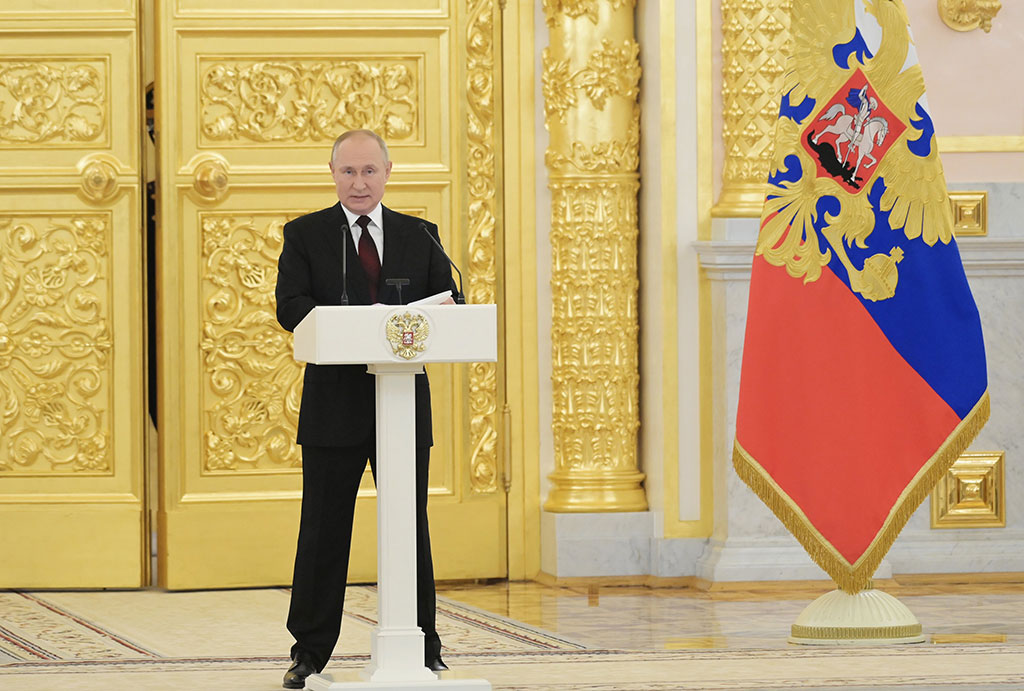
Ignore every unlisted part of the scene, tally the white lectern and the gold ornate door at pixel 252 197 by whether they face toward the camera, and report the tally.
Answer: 2

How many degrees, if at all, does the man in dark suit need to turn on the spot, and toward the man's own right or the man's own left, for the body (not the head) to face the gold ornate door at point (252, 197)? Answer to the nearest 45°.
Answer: approximately 180°

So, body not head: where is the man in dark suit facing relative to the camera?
toward the camera

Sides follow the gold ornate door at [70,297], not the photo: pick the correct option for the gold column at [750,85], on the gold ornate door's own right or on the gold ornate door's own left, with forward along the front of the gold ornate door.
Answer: on the gold ornate door's own left

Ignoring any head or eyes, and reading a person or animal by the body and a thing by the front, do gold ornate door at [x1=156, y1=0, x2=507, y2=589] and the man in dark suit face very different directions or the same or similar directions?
same or similar directions

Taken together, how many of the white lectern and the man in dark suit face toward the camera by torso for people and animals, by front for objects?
2

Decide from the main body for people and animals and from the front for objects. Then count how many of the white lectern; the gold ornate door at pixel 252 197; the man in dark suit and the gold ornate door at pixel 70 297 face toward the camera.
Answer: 4

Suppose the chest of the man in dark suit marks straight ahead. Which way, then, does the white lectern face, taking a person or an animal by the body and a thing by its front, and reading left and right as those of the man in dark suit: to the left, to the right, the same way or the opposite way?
the same way

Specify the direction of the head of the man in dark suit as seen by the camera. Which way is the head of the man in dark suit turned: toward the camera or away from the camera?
toward the camera

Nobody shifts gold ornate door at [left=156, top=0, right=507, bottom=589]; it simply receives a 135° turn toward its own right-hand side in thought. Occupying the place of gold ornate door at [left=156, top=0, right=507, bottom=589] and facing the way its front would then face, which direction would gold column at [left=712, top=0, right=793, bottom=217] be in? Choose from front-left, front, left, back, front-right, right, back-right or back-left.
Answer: back-right

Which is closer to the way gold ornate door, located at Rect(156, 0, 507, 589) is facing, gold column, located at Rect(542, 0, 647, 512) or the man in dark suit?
the man in dark suit

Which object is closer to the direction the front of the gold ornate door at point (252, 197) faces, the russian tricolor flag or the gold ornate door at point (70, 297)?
the russian tricolor flag

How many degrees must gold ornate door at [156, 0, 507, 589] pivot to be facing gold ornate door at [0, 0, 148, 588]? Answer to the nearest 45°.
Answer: approximately 90° to its right

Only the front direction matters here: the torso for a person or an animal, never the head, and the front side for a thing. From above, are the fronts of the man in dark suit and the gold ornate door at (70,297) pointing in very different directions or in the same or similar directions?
same or similar directions

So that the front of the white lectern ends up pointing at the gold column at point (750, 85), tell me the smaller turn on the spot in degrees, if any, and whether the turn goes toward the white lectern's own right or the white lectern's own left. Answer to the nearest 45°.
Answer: approximately 135° to the white lectern's own left

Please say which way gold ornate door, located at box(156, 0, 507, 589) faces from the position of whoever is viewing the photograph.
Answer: facing the viewer

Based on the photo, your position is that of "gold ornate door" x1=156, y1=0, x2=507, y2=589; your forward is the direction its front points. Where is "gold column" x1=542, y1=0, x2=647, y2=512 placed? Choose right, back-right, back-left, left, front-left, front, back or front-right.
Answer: left

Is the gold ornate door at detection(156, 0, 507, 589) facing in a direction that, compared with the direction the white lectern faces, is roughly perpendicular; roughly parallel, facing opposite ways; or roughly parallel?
roughly parallel
